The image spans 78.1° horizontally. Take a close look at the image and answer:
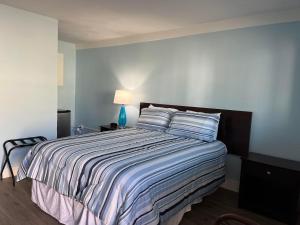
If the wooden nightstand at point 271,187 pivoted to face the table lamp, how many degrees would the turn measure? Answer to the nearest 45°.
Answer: approximately 45° to its right

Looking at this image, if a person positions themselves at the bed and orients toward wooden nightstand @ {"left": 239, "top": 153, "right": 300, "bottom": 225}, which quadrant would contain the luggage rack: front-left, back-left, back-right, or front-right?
back-left

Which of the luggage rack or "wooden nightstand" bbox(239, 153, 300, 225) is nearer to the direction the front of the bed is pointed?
the luggage rack

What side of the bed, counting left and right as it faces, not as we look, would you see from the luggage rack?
right

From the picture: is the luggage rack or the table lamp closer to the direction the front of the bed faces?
the luggage rack

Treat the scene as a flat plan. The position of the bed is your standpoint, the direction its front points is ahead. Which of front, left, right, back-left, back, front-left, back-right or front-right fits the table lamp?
back-right

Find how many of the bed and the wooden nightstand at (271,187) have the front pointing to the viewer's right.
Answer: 0

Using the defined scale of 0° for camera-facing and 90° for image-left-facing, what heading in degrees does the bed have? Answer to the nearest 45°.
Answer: approximately 45°
